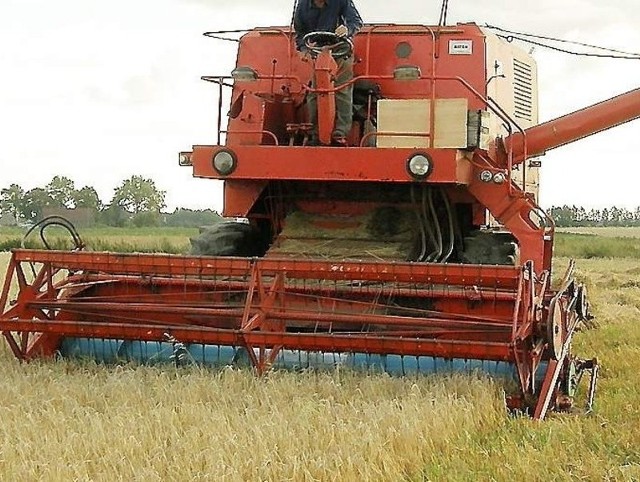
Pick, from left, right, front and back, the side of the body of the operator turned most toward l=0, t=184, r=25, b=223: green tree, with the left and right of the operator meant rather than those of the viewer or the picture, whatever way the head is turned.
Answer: back

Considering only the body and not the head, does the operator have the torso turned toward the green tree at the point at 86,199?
no

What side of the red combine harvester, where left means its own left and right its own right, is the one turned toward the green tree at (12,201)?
back

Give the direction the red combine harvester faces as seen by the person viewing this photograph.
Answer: facing the viewer

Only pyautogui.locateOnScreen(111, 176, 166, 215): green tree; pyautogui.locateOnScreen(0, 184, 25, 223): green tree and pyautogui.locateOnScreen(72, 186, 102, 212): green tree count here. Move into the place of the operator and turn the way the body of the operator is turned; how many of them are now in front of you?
0

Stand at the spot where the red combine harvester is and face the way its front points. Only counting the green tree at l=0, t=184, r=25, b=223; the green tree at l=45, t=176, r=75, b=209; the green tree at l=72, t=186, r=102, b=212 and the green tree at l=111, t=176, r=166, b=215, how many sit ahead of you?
0

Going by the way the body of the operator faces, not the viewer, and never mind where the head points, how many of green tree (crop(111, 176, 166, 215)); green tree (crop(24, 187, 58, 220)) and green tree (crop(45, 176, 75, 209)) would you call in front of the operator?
0

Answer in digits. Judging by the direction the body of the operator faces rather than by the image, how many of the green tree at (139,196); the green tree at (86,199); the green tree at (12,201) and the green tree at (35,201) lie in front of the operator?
0

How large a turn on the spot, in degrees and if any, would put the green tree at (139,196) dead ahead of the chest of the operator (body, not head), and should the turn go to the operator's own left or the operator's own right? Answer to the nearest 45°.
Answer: approximately 180°

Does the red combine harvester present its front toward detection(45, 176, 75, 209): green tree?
no

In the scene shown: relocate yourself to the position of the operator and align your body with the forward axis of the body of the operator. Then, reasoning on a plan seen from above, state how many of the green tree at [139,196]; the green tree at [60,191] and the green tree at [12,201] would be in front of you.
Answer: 0

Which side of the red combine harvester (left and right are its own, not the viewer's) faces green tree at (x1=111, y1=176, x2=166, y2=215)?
back

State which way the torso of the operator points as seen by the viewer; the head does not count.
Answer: toward the camera
